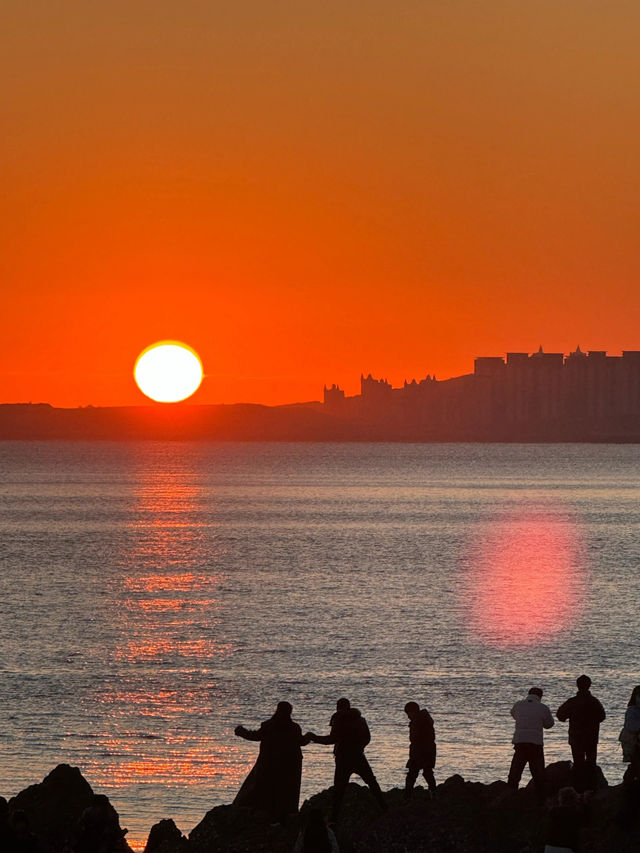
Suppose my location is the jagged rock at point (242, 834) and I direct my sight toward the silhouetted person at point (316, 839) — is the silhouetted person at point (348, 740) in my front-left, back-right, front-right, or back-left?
front-left

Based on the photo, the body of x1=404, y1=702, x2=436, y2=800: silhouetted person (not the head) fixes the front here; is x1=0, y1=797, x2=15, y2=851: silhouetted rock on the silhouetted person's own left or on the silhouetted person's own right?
on the silhouetted person's own left

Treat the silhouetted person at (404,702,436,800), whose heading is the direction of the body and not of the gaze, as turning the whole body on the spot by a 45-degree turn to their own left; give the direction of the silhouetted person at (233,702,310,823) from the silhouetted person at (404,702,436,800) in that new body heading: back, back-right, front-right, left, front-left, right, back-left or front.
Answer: front

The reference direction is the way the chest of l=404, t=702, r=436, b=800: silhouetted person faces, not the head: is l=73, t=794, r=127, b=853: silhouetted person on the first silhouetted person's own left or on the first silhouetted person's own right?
on the first silhouetted person's own left

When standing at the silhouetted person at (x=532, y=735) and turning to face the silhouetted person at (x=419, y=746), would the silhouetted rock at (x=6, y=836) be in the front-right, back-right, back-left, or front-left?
front-left

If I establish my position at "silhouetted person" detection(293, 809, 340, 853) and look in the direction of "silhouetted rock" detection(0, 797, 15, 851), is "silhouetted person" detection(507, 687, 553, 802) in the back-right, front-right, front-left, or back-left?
back-right

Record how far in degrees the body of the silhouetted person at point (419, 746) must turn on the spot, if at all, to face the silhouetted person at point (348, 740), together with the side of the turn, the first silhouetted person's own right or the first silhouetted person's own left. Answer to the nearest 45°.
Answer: approximately 45° to the first silhouetted person's own left
